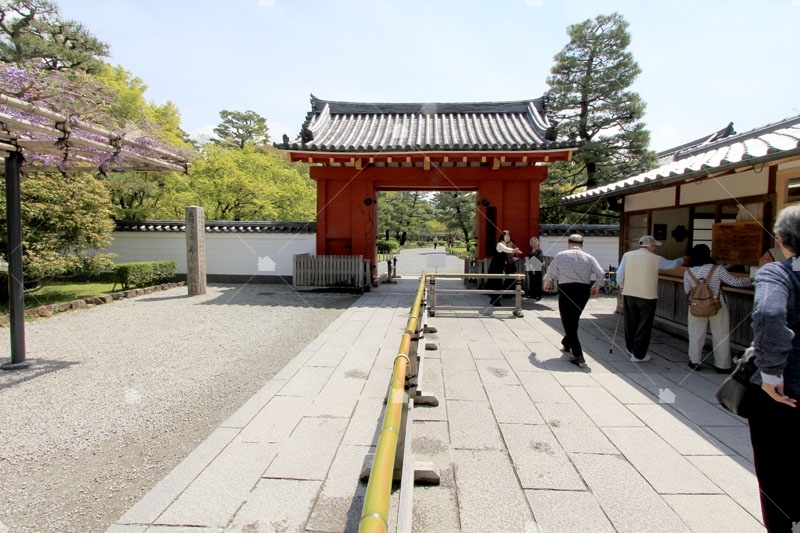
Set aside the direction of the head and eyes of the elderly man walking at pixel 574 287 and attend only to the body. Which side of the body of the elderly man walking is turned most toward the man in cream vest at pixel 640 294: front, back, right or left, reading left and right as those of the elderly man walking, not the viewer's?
right

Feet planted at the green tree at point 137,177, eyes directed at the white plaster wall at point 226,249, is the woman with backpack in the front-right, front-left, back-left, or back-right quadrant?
front-right

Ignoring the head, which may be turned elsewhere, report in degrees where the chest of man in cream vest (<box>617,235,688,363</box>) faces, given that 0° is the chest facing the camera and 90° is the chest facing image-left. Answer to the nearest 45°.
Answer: approximately 225°

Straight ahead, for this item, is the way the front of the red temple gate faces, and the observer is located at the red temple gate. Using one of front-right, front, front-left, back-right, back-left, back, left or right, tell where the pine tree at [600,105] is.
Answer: back-left

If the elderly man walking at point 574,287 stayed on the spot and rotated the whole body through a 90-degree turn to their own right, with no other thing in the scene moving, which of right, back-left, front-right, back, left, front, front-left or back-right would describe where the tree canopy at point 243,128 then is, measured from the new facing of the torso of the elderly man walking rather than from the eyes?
back-left

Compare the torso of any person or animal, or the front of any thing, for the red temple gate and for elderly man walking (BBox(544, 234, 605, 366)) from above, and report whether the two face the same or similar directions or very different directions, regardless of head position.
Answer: very different directions

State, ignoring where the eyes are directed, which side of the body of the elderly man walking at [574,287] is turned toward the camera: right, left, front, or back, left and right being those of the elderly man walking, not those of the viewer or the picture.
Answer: back

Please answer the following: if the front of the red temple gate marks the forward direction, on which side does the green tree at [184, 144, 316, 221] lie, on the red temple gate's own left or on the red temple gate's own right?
on the red temple gate's own right

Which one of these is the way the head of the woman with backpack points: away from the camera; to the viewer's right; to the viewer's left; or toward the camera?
away from the camera

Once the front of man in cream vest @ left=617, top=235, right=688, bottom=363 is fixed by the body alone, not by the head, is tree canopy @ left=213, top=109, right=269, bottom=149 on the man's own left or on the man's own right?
on the man's own left

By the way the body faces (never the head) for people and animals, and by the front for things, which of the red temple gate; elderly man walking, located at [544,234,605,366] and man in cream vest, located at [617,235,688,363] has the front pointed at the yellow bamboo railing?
the red temple gate

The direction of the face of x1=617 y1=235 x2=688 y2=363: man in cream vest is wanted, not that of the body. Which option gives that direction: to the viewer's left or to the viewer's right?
to the viewer's right

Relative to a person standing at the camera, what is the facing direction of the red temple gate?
facing the viewer

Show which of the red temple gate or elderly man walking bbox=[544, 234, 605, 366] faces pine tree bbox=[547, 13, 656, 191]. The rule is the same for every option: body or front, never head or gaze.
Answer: the elderly man walking
